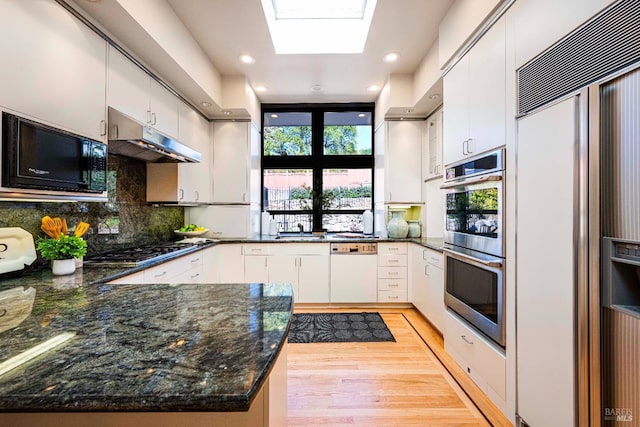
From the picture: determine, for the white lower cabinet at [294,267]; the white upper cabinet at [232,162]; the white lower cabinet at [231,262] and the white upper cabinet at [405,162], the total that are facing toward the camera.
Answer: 4

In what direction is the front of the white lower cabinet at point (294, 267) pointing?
toward the camera

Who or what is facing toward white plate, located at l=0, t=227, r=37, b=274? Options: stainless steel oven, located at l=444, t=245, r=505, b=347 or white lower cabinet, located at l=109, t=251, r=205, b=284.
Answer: the stainless steel oven

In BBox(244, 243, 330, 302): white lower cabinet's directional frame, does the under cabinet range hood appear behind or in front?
in front

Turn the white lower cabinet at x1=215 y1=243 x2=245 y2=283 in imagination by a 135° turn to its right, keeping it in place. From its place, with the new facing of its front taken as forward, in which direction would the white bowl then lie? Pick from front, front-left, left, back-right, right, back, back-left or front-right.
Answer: front-left

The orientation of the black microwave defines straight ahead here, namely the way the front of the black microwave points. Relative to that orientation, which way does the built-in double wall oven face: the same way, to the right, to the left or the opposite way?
the opposite way

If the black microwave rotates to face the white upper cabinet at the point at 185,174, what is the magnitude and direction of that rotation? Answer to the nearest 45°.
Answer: approximately 90° to its left

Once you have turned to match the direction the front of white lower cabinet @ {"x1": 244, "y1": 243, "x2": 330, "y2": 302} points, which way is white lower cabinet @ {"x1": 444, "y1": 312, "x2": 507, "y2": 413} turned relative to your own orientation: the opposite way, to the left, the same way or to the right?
to the right

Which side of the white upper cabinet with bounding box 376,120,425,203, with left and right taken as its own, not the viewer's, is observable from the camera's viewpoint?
front

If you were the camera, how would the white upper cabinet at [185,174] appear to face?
facing the viewer and to the right of the viewer

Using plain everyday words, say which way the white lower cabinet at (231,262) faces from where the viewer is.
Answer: facing the viewer

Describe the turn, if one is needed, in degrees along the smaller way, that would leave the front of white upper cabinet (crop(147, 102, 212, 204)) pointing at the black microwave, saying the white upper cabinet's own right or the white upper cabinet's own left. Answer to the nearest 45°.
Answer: approximately 90° to the white upper cabinet's own right

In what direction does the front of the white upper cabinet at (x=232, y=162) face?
toward the camera

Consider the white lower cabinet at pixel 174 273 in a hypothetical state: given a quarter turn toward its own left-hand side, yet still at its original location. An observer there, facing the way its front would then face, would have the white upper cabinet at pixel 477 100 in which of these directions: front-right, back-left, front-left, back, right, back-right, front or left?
right

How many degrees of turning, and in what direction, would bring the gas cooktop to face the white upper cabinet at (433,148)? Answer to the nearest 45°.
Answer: approximately 45° to its left

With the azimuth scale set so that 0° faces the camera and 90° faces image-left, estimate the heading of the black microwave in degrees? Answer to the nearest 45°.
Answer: approximately 315°

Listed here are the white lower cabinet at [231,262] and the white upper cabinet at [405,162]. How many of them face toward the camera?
2

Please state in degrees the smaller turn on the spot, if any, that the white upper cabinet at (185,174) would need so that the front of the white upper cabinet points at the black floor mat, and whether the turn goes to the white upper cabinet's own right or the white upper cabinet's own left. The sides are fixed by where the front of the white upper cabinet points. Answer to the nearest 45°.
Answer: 0° — it already faces it

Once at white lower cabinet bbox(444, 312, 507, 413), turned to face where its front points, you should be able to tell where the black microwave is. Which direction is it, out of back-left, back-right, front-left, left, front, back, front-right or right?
front

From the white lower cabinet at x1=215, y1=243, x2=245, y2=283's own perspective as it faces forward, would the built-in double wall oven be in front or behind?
in front

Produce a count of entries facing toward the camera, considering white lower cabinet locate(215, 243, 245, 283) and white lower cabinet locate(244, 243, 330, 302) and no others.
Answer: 2

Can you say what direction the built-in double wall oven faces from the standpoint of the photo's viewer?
facing the viewer and to the left of the viewer
